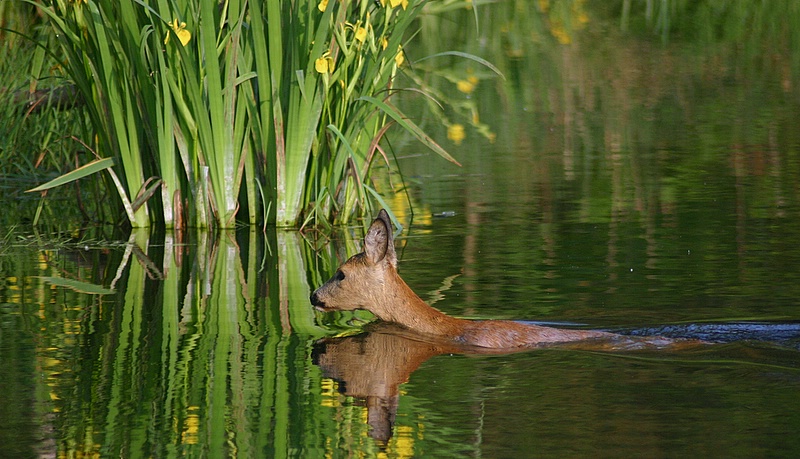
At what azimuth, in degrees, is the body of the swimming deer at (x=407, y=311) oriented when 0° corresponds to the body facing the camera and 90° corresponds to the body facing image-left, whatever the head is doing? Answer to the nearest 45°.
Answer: approximately 90°
